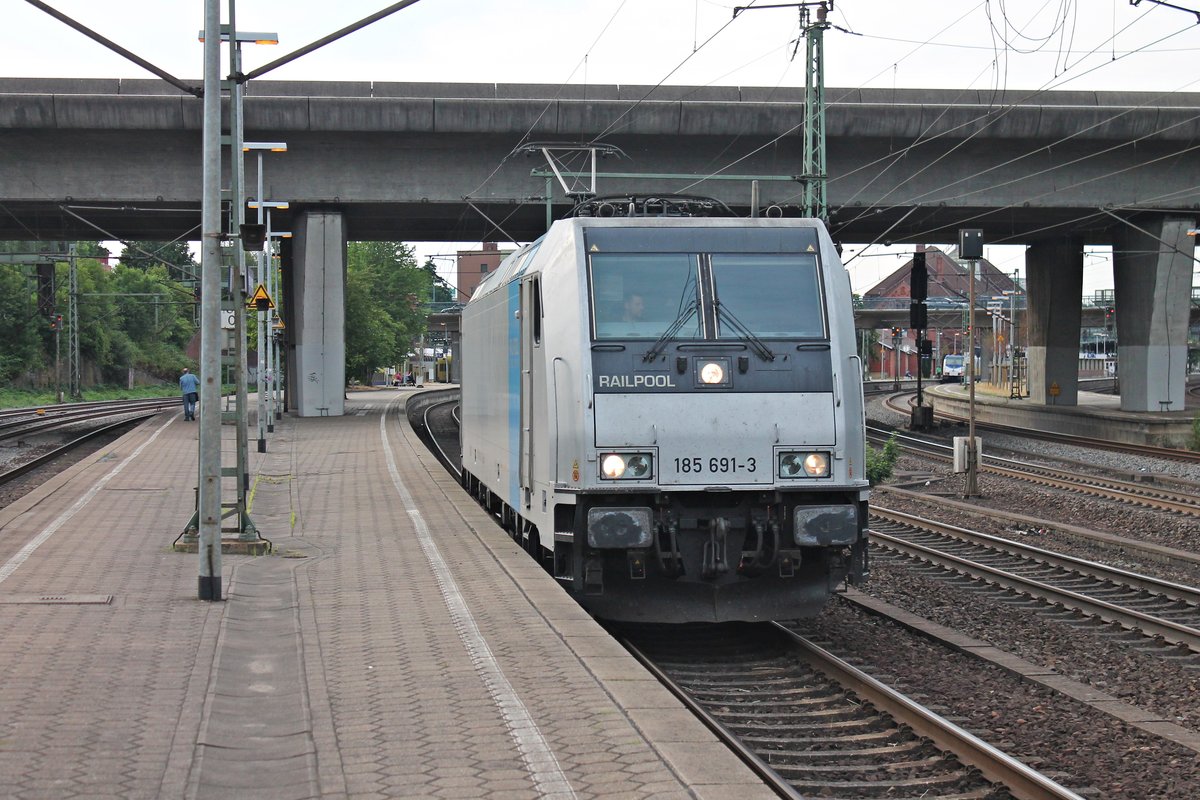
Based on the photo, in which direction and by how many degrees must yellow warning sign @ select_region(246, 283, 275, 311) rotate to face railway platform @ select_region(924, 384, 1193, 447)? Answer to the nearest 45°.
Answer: approximately 90° to its left

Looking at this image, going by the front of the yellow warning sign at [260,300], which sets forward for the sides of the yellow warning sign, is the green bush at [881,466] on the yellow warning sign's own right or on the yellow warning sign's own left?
on the yellow warning sign's own left

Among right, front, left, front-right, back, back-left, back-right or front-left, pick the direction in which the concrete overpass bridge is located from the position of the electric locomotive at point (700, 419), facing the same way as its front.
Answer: back

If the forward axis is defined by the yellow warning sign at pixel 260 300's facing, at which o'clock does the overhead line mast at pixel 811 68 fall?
The overhead line mast is roughly at 9 o'clock from the yellow warning sign.

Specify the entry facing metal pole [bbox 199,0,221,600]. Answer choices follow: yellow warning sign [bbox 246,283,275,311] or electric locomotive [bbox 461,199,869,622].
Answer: the yellow warning sign

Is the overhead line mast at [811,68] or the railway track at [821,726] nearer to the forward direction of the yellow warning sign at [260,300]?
the railway track

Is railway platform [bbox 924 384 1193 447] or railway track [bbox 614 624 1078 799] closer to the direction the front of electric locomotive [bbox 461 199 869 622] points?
the railway track

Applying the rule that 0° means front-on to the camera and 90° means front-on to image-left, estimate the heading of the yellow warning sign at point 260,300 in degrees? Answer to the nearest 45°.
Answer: approximately 0°

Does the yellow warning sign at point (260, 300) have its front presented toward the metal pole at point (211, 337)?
yes

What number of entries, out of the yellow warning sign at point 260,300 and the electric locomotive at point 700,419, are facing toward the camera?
2
